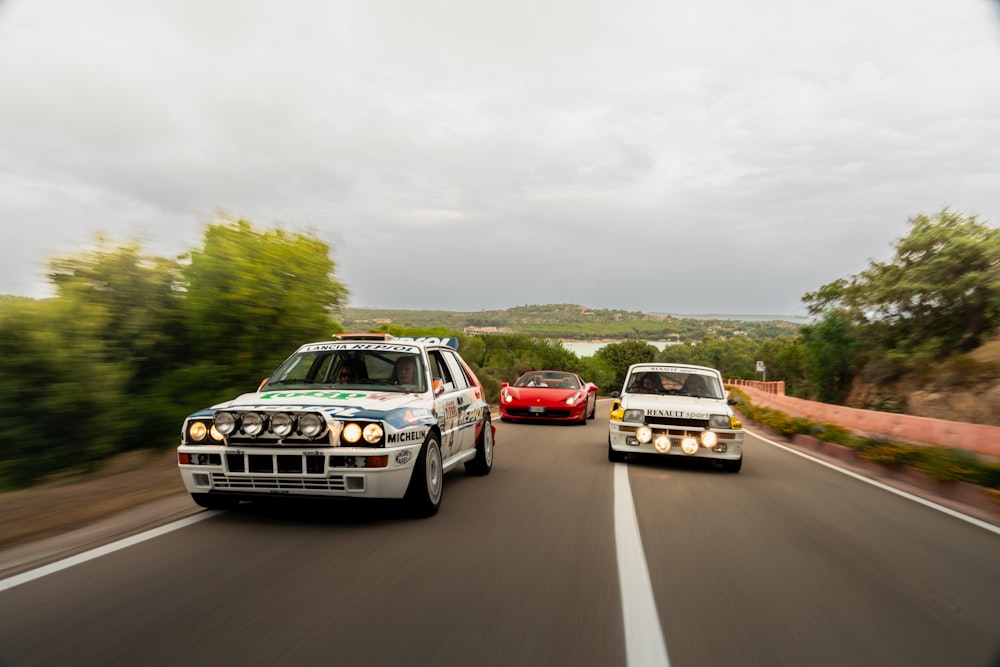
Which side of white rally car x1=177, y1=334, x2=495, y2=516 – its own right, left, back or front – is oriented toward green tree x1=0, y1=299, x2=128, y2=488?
right

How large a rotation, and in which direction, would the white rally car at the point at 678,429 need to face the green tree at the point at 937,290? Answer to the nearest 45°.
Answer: approximately 135° to its left

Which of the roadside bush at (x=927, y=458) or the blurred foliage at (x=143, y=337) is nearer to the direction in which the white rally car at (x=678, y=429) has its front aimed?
the blurred foliage

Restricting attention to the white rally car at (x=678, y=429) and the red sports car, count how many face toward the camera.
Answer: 2

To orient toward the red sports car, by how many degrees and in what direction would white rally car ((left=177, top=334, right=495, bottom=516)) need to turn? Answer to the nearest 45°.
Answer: approximately 180°
